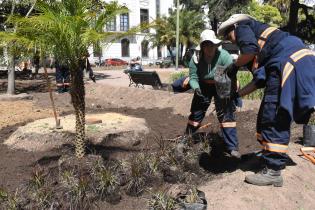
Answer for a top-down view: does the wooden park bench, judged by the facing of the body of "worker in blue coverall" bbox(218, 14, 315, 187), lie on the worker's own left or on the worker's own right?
on the worker's own right

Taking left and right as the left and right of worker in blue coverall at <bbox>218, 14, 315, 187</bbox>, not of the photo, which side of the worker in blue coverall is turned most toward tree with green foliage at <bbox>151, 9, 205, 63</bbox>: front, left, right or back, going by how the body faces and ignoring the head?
right

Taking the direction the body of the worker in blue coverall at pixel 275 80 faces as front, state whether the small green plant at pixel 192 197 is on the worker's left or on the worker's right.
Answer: on the worker's left

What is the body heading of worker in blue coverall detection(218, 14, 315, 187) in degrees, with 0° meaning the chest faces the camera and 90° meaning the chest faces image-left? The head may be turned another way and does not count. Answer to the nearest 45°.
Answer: approximately 90°

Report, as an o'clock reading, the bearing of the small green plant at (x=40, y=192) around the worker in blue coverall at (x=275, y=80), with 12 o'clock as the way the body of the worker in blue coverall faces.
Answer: The small green plant is roughly at 11 o'clock from the worker in blue coverall.

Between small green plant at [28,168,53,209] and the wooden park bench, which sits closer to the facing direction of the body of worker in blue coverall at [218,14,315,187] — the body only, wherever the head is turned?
the small green plant

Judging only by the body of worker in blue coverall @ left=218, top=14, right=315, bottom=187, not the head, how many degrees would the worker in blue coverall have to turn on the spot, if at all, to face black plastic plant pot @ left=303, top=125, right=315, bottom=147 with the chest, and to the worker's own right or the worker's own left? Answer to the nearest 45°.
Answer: approximately 90° to the worker's own right
